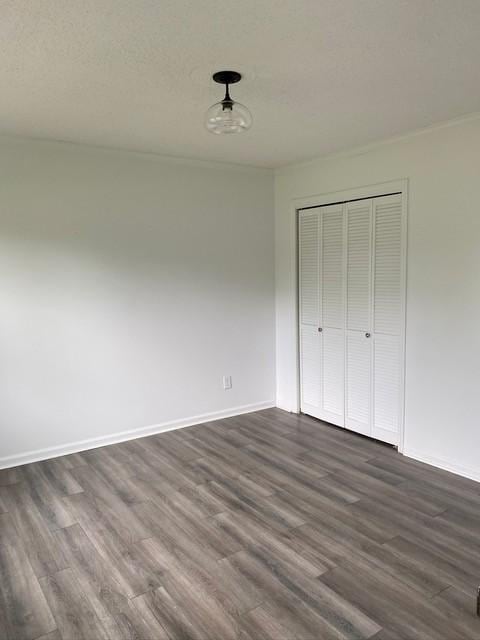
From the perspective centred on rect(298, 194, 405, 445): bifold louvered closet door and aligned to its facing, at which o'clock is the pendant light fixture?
The pendant light fixture is roughly at 11 o'clock from the bifold louvered closet door.

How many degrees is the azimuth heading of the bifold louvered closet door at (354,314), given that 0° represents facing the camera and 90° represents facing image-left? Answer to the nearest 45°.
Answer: approximately 45°
